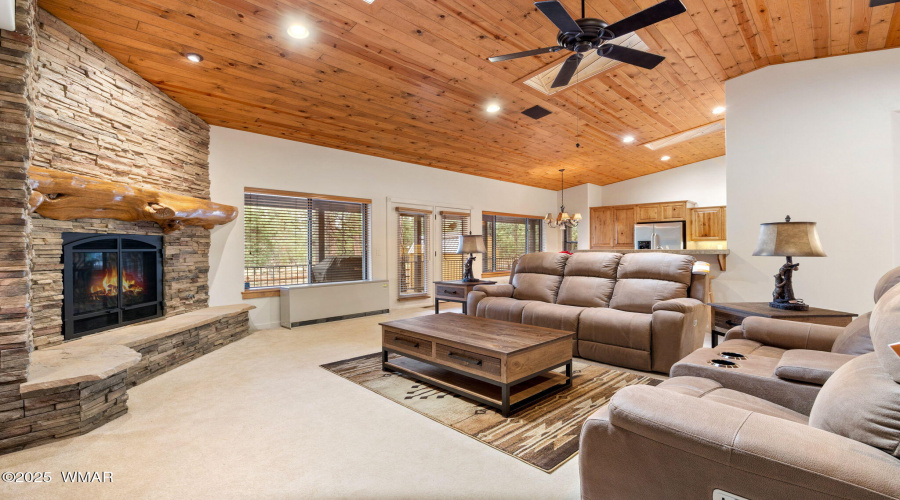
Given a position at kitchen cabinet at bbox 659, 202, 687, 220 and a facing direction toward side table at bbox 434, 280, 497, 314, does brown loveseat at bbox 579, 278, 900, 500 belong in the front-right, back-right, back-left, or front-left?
front-left

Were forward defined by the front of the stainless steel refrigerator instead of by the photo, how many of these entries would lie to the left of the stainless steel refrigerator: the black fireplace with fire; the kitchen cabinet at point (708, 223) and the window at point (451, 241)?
1

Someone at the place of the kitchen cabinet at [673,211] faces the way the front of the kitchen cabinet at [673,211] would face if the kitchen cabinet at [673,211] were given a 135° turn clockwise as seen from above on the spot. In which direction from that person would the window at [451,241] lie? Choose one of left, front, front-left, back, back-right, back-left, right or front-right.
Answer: left

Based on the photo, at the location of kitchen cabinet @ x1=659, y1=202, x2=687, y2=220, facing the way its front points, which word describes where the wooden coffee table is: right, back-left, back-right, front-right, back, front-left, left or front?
front

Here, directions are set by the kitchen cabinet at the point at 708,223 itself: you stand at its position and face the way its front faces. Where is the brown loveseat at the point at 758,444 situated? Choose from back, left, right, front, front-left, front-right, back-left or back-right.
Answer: front

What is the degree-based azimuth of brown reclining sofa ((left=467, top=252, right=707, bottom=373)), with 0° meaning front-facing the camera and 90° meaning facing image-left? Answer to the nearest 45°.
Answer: approximately 45°

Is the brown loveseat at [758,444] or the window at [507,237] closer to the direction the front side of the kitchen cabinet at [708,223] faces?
the brown loveseat

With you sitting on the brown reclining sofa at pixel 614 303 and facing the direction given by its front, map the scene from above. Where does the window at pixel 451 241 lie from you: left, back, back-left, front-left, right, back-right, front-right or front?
right

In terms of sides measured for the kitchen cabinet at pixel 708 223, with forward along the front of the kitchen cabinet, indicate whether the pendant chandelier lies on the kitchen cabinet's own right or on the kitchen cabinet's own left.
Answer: on the kitchen cabinet's own right

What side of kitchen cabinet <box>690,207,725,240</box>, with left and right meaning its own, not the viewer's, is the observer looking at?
front

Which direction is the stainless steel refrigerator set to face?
toward the camera

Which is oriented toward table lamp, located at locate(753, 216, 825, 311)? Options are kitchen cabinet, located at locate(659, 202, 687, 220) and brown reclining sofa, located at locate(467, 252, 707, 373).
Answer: the kitchen cabinet

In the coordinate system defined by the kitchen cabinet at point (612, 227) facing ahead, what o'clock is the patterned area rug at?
The patterned area rug is roughly at 12 o'clock from the kitchen cabinet.

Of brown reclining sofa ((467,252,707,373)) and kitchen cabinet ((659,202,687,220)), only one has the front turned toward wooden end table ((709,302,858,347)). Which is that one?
the kitchen cabinet

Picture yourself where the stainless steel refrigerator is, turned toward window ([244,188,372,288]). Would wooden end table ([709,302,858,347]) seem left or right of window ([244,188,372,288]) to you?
left

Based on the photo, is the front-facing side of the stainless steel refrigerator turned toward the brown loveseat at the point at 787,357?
yes

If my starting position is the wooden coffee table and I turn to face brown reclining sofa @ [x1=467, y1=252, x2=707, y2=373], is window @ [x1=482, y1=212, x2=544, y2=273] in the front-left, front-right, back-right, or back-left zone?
front-left

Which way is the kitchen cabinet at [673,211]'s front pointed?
toward the camera

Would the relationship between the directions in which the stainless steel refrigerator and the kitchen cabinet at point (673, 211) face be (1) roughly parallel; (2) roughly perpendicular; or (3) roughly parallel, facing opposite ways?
roughly parallel

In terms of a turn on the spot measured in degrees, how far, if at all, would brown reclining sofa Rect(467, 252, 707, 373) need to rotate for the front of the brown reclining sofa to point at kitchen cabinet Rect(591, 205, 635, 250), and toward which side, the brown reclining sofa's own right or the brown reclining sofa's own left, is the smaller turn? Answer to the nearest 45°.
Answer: approximately 135° to the brown reclining sofa's own right

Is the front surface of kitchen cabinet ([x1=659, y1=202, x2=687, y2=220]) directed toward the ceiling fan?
yes
